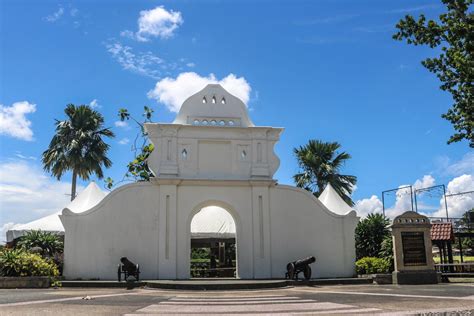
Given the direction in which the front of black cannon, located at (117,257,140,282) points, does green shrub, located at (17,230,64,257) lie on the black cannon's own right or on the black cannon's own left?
on the black cannon's own right

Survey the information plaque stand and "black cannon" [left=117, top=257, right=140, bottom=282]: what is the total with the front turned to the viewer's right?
0

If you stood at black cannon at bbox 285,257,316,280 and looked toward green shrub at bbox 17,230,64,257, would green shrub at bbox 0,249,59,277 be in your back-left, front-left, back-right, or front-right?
front-left

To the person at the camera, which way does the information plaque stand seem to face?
facing the viewer

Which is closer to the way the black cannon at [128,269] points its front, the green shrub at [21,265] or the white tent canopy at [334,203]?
the green shrub

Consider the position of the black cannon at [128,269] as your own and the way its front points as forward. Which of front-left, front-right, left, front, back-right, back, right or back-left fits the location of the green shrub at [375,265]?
back-left

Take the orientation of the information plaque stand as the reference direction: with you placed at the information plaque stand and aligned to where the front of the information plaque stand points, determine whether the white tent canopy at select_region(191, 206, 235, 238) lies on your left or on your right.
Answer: on your right

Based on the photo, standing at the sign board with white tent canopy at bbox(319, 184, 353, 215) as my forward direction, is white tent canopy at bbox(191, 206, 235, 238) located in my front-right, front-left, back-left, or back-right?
front-left

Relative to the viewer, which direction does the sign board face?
toward the camera

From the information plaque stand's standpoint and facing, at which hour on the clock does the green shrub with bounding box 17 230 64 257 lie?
The green shrub is roughly at 3 o'clock from the information plaque stand.

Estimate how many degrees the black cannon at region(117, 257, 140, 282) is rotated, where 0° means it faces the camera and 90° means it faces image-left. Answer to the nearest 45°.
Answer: approximately 45°
